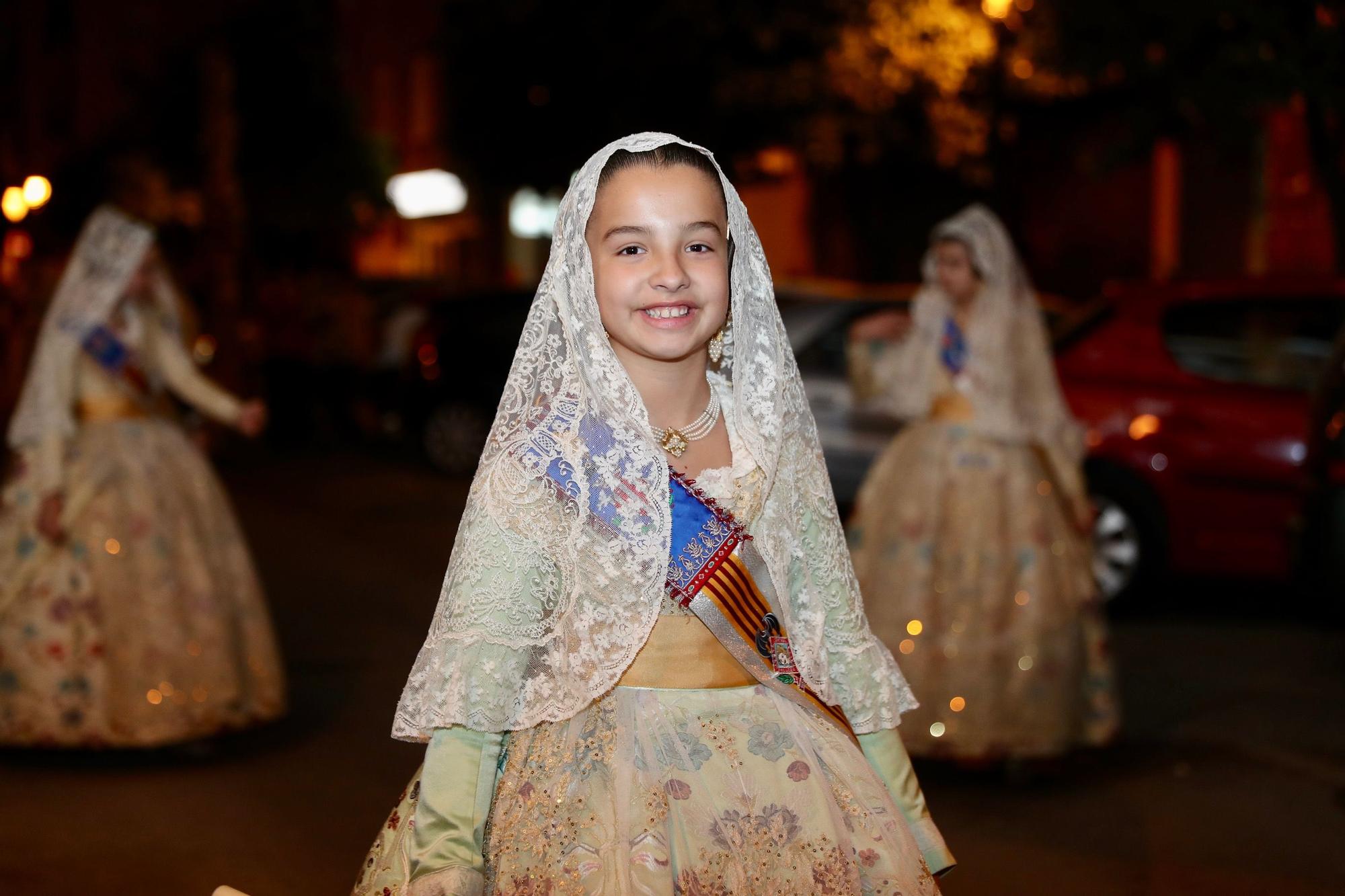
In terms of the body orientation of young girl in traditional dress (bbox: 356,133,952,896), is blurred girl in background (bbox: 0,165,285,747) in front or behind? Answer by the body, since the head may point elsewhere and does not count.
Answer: behind

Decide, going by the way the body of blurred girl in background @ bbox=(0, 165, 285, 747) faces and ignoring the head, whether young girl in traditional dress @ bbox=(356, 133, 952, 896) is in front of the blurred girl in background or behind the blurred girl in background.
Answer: in front

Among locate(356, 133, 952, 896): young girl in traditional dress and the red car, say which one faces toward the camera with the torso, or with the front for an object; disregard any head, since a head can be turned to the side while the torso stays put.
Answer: the young girl in traditional dress

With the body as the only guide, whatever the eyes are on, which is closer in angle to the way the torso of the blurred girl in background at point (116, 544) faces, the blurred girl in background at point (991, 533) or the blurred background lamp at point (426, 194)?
the blurred girl in background

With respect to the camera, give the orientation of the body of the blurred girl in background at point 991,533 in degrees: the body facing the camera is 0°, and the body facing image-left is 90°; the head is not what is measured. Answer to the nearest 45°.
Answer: approximately 45°

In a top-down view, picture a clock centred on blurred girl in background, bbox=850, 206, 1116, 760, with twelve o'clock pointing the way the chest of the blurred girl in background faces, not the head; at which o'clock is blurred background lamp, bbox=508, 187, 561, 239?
The blurred background lamp is roughly at 4 o'clock from the blurred girl in background.

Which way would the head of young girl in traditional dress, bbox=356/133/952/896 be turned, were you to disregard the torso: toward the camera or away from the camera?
toward the camera

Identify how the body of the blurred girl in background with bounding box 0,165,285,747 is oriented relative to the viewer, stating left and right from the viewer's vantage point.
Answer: facing the viewer and to the right of the viewer

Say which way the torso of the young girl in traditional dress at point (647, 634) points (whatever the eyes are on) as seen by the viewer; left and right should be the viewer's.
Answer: facing the viewer

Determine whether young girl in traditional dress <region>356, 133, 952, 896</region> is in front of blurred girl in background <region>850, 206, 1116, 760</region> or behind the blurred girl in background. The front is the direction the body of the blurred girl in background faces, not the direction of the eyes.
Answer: in front

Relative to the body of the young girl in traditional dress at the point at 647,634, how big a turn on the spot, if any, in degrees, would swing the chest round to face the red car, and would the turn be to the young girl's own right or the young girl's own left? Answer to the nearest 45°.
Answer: approximately 135° to the young girl's own left

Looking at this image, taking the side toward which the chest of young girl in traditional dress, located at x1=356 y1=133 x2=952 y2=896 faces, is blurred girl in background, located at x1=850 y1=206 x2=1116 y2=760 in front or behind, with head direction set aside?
behind
